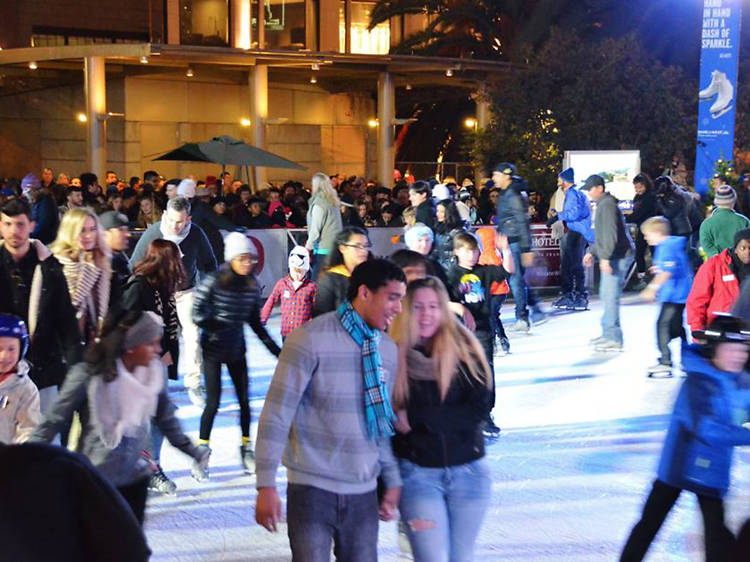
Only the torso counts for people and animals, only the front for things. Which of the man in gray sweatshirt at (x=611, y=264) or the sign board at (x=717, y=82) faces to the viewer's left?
the man in gray sweatshirt

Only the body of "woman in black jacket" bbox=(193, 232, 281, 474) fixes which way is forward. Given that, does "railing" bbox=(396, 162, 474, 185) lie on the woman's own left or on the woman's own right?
on the woman's own left

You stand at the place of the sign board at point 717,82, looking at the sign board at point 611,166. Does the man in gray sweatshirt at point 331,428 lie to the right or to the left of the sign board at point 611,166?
left

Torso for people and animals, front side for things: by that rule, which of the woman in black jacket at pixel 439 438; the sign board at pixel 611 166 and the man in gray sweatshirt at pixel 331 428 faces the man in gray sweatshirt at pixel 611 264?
the sign board

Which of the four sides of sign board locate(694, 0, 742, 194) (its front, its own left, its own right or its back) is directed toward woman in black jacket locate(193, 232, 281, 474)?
front

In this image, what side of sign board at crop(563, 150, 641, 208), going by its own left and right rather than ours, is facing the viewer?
front

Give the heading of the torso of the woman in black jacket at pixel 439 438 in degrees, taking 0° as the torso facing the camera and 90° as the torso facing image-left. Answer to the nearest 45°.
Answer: approximately 0°

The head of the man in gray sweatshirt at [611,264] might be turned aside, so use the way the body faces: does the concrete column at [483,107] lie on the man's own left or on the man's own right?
on the man's own right

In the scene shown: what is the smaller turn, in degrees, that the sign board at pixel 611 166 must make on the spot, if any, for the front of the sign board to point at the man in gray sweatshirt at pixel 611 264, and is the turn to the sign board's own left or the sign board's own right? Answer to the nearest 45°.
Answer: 0° — it already faces them

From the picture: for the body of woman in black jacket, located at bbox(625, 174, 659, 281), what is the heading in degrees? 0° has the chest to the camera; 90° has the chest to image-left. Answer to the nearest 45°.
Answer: approximately 45°

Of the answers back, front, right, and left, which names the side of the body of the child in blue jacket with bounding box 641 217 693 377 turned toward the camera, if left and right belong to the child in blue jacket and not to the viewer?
left
